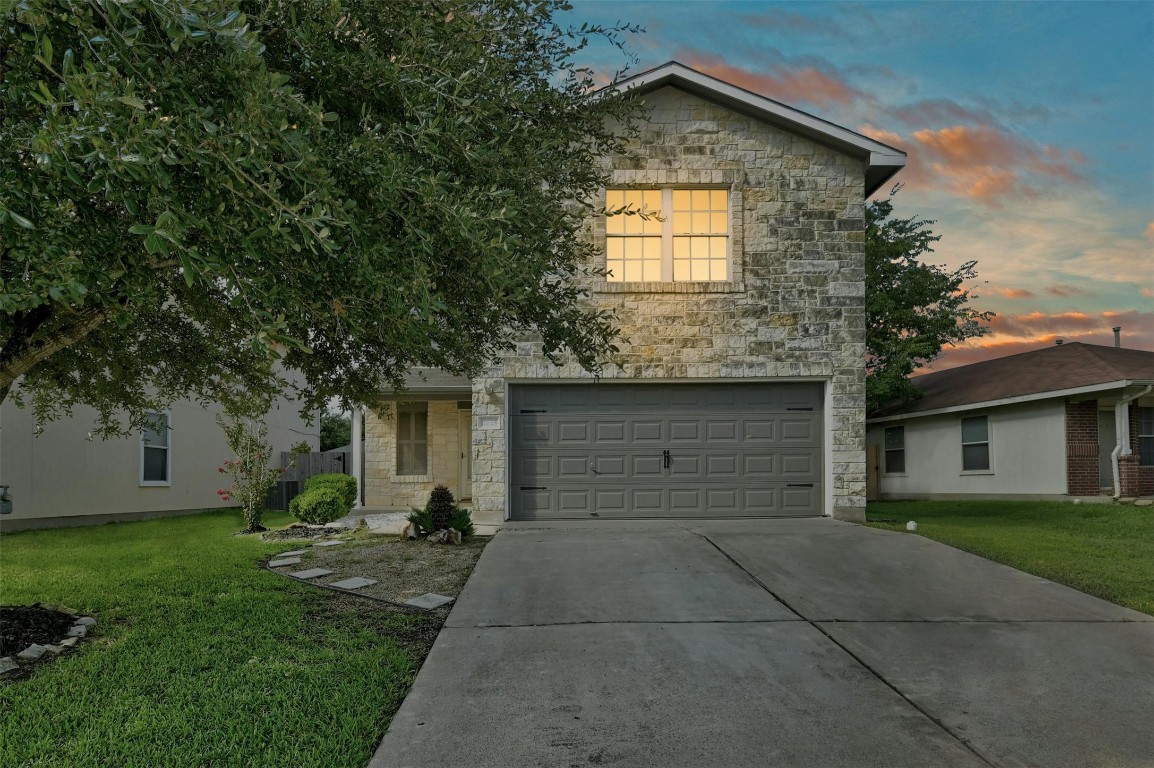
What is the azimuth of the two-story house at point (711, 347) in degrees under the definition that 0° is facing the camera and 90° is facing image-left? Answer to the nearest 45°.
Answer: approximately 0°

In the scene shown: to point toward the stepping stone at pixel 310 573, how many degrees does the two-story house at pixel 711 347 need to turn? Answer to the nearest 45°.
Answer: approximately 45° to its right

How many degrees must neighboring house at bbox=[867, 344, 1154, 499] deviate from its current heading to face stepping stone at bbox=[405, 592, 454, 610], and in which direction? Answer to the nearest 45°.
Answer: approximately 45° to its right

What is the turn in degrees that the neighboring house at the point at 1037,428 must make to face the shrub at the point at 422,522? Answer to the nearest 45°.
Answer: approximately 90° to its right

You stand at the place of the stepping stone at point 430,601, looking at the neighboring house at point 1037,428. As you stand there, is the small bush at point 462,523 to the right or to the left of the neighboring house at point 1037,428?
left
